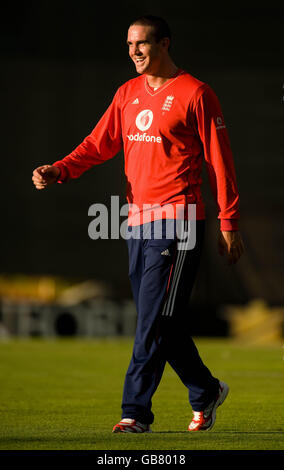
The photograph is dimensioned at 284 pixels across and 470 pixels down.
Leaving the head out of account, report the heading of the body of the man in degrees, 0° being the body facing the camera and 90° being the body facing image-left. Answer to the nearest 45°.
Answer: approximately 45°

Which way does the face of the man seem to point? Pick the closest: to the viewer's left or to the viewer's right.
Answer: to the viewer's left
